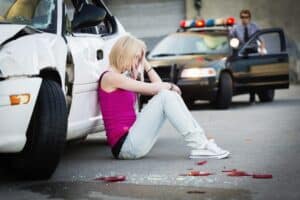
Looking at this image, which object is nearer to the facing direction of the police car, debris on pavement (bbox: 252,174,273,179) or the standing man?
the debris on pavement

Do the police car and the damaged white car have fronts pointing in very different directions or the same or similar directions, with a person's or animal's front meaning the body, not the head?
same or similar directions

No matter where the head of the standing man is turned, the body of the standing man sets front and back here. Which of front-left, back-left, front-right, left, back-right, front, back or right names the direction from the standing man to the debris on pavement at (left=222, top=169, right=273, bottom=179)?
front

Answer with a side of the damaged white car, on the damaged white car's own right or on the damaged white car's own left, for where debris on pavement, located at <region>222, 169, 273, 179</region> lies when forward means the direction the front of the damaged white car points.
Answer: on the damaged white car's own left

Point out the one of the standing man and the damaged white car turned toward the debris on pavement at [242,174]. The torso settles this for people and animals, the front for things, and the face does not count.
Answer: the standing man

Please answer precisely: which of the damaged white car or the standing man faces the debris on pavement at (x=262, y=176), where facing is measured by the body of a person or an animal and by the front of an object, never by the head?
the standing man

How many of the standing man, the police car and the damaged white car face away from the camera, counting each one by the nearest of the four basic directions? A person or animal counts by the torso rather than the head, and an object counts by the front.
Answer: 0

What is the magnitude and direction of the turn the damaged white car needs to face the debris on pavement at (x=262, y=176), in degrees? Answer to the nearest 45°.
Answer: approximately 135° to its left

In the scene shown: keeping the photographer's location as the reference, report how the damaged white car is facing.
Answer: facing the viewer and to the left of the viewer

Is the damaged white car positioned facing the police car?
no

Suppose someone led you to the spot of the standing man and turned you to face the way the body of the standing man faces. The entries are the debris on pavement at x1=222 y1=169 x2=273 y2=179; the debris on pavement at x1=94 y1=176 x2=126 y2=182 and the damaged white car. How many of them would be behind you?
0

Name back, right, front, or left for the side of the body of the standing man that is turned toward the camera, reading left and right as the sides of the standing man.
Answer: front

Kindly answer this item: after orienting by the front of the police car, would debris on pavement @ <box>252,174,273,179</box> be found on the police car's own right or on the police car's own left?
on the police car's own left

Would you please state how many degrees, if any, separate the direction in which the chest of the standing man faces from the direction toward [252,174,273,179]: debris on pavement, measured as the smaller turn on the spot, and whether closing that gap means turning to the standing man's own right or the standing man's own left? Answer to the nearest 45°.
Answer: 0° — they already face it
